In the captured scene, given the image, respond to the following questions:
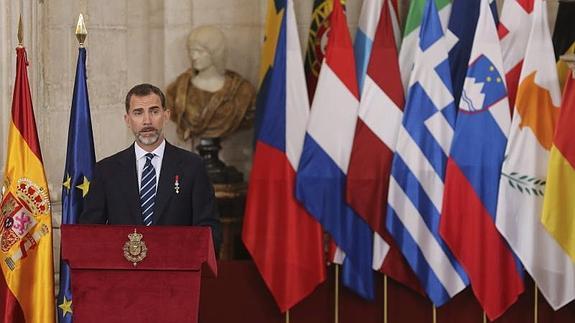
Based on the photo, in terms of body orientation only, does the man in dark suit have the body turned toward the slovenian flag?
no

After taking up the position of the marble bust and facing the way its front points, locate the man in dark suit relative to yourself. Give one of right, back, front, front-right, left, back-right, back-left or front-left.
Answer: front-left

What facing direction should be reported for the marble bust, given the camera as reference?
facing the viewer and to the left of the viewer

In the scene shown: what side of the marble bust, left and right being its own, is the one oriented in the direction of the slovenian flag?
left

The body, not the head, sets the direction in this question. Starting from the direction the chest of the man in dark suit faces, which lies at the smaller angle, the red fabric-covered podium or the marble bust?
the red fabric-covered podium

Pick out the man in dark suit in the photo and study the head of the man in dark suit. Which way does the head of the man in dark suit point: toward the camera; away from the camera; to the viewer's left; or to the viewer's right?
toward the camera

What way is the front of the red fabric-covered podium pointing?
toward the camera

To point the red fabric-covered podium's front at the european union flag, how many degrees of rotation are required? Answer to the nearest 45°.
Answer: approximately 180°

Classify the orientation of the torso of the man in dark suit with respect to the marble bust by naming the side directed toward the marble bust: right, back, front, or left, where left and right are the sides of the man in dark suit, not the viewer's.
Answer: back

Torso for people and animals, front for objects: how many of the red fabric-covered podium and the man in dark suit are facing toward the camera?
2

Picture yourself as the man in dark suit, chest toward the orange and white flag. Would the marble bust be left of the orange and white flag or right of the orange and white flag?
left

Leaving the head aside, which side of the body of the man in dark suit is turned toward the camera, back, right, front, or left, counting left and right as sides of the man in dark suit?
front

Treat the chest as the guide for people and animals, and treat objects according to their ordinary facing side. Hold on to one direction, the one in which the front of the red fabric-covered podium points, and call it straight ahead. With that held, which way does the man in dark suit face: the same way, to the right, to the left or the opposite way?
the same way

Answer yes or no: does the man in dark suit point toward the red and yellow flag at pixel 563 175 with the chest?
no

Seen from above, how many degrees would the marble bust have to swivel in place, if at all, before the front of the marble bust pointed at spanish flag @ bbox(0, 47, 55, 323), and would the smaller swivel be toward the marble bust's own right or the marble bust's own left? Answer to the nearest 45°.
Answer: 0° — it already faces it

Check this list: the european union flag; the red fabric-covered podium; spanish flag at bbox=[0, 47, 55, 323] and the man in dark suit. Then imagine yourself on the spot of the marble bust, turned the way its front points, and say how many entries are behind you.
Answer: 0
